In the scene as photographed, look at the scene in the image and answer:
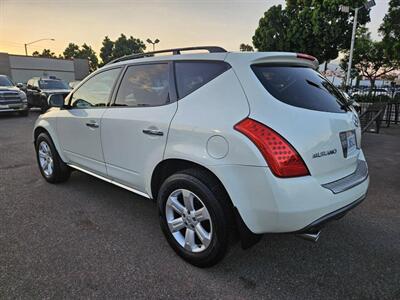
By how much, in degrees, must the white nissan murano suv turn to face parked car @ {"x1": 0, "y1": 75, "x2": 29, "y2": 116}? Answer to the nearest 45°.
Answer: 0° — it already faces it

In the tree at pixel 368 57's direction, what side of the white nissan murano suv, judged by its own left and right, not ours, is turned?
right

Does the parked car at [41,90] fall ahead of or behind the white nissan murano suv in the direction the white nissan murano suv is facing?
ahead

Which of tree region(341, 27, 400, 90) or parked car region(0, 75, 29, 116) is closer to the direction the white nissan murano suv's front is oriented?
the parked car

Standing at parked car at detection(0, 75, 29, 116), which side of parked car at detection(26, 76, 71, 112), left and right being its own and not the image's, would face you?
right

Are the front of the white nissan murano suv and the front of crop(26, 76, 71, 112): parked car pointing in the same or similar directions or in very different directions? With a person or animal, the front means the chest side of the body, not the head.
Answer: very different directions

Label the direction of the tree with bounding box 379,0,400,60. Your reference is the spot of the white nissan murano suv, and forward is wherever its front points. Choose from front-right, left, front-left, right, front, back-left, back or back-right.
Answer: right

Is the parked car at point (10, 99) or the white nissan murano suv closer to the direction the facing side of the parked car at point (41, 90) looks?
the white nissan murano suv

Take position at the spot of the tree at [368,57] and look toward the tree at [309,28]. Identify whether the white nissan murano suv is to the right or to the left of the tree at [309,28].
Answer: left

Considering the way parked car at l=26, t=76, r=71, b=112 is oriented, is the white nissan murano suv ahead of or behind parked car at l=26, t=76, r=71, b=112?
ahead

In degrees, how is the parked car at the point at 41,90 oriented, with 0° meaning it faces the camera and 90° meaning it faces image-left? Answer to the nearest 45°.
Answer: approximately 315°

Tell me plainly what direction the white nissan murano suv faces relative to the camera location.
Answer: facing away from the viewer and to the left of the viewer
